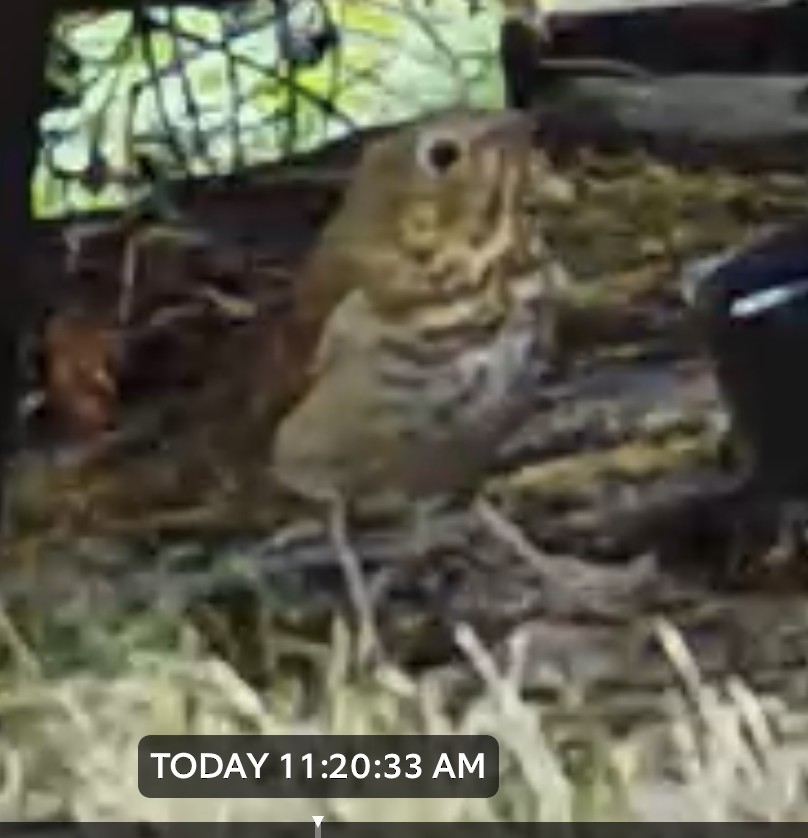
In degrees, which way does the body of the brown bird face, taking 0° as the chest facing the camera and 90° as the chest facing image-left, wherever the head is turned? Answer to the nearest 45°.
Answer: approximately 315°
